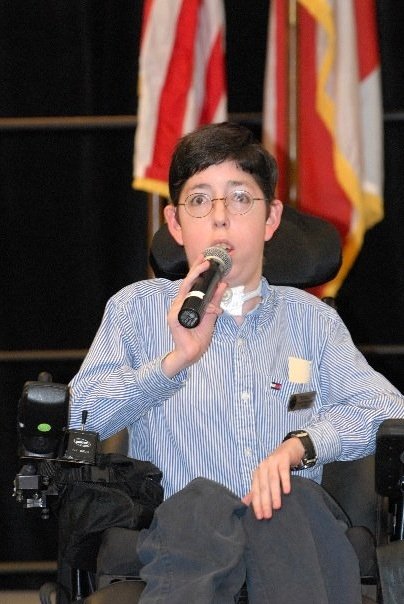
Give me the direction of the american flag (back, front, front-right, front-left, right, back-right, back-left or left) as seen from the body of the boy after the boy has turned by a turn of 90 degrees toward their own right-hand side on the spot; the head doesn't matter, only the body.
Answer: right

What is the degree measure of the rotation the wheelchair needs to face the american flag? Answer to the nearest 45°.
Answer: approximately 180°

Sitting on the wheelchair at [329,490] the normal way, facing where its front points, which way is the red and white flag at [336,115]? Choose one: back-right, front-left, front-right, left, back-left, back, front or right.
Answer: back

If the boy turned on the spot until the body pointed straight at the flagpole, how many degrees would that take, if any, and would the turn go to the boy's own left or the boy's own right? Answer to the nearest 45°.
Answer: approximately 180°

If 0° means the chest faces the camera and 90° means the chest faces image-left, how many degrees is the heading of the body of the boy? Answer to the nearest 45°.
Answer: approximately 0°

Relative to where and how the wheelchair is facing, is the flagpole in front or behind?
behind
